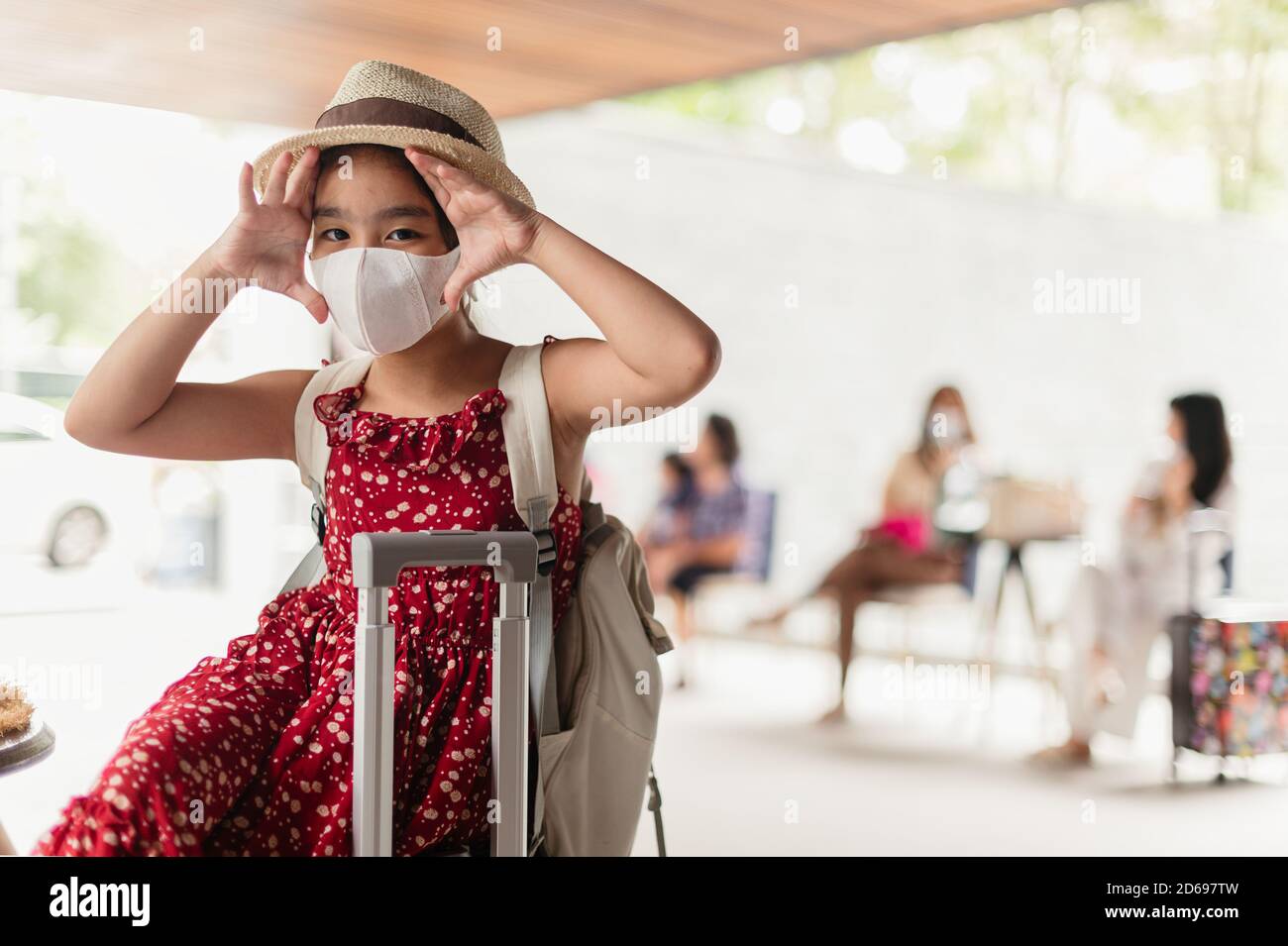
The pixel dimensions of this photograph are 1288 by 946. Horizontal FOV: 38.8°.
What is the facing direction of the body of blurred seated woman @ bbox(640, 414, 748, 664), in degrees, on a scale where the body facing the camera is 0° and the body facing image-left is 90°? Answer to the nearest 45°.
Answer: approximately 90°

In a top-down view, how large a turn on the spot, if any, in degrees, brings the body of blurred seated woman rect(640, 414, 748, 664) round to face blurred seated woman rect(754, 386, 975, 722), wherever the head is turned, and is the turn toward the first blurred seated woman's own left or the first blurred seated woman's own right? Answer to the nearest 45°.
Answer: approximately 135° to the first blurred seated woman's own left

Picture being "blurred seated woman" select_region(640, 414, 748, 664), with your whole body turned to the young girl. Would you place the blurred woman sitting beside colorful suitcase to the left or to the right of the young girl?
left

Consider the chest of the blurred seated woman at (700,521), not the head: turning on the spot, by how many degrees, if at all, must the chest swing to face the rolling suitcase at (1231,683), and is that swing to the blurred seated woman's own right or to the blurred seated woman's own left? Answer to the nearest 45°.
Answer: approximately 135° to the blurred seated woman's own left

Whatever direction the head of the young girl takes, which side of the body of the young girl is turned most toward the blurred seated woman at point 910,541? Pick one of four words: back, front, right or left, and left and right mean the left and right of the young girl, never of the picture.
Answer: back

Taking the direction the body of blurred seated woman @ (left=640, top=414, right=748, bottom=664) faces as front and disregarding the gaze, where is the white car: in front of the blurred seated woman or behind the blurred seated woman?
in front

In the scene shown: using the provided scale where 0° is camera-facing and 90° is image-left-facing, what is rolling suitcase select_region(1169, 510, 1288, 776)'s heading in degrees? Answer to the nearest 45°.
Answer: approximately 315°
